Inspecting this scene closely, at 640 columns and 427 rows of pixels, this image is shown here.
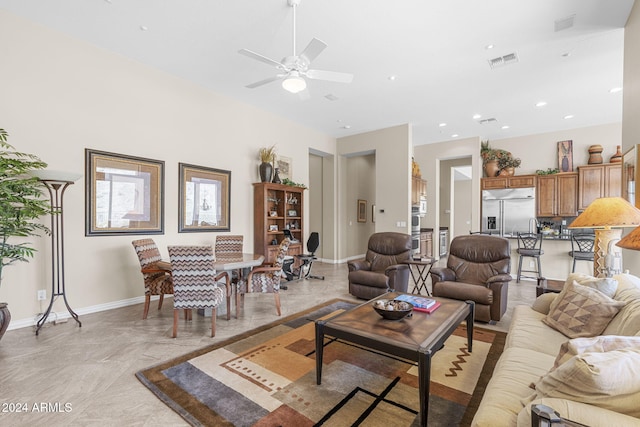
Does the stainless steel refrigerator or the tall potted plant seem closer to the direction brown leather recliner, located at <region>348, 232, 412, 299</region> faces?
the tall potted plant

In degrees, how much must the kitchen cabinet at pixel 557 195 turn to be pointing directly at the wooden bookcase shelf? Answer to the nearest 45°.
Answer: approximately 45° to its right

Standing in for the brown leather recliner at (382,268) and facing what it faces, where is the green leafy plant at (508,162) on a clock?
The green leafy plant is roughly at 6 o'clock from the brown leather recliner.

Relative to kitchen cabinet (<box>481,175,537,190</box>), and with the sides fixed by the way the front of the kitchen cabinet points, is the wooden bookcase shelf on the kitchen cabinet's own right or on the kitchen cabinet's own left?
on the kitchen cabinet's own right

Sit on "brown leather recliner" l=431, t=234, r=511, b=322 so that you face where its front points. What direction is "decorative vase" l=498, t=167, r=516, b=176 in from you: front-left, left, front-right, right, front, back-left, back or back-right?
back-right

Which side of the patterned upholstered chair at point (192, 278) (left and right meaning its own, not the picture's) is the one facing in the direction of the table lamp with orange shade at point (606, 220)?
right

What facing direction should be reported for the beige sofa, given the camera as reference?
facing to the left of the viewer

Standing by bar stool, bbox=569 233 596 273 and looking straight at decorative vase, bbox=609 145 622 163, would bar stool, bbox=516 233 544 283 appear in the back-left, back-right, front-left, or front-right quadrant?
back-left

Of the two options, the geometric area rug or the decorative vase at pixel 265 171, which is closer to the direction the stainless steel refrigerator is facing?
the geometric area rug

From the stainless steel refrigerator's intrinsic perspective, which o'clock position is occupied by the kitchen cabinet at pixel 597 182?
The kitchen cabinet is roughly at 9 o'clock from the stainless steel refrigerator.

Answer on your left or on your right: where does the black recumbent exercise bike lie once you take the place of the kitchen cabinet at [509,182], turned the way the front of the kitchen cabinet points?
on your right

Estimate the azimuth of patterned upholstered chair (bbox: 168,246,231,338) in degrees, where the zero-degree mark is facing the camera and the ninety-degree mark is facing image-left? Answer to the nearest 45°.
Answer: approximately 225°

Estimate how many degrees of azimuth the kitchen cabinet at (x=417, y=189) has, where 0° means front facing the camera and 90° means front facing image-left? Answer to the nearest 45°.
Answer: approximately 315°
